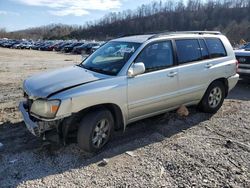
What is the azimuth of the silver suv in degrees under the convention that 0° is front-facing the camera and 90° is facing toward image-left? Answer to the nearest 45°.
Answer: approximately 45°

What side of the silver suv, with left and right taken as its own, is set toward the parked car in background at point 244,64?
back
